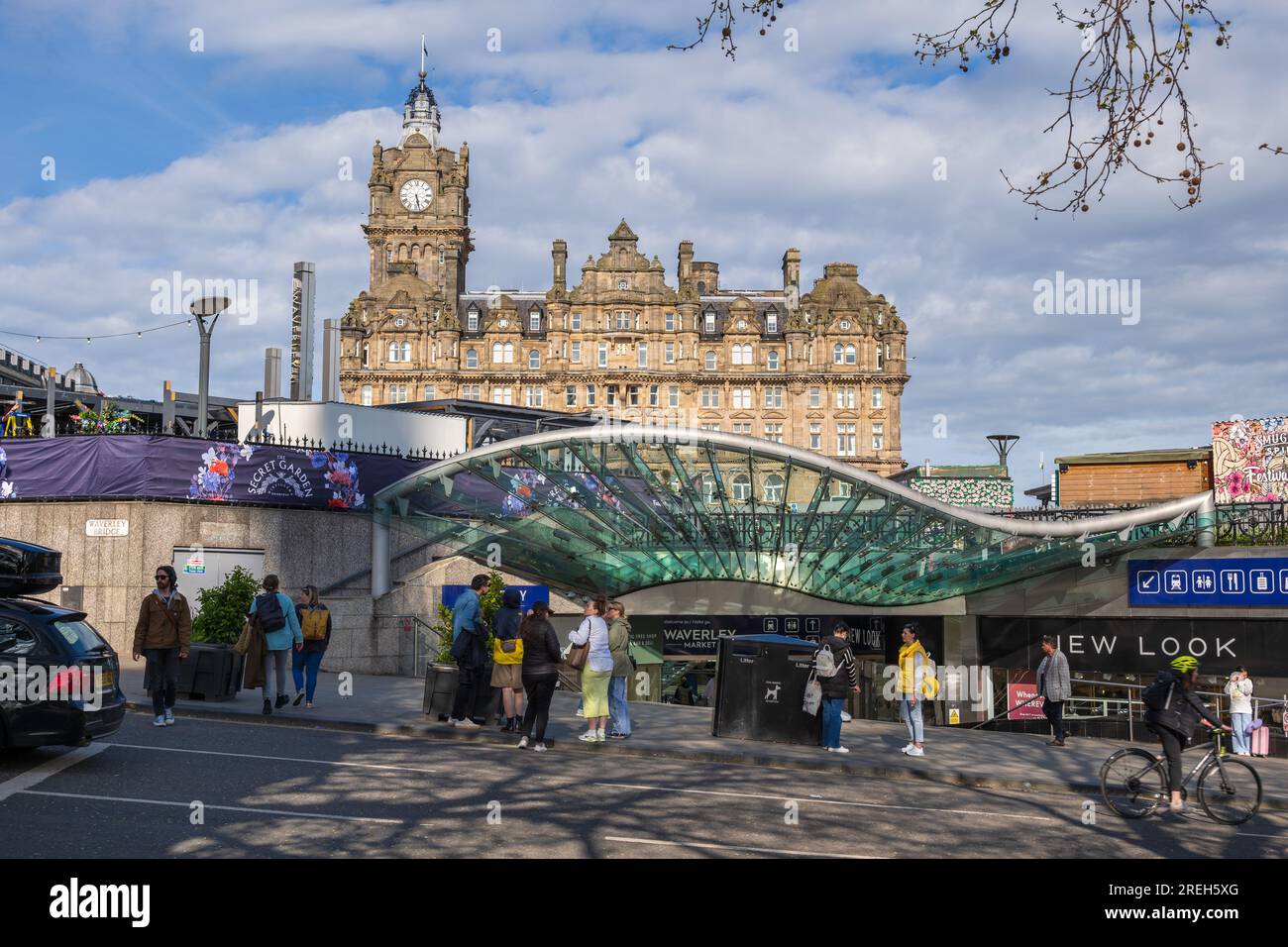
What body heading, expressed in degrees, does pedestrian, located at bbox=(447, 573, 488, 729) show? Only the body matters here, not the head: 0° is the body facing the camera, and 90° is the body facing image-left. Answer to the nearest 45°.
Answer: approximately 270°

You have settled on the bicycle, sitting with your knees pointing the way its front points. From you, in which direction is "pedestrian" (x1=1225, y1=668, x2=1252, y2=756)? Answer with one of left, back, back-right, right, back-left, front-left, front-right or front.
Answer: left

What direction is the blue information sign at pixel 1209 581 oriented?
toward the camera

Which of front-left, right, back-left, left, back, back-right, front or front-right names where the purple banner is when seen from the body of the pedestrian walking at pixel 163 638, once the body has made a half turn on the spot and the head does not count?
front

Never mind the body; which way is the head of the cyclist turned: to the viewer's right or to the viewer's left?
to the viewer's right

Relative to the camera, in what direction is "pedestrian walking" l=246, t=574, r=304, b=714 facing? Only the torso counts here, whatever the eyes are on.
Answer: away from the camera

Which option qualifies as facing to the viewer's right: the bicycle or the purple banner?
the bicycle

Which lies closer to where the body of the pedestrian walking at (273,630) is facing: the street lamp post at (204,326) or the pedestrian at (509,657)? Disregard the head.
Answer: the street lamp post

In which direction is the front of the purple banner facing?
toward the camera

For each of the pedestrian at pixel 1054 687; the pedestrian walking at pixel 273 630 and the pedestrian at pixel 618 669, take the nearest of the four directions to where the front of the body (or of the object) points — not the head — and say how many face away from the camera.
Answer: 1

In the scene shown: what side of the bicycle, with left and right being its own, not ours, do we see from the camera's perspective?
right
